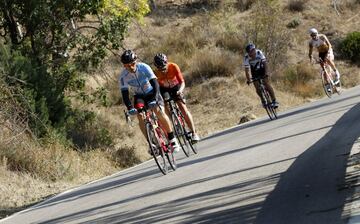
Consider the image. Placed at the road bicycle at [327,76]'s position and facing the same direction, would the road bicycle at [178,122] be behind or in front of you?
in front

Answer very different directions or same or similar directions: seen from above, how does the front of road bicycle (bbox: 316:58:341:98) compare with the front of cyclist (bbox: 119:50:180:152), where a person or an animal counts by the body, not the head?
same or similar directions

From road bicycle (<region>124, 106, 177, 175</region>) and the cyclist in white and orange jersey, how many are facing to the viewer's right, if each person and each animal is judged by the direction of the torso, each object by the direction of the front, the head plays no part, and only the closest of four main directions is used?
0

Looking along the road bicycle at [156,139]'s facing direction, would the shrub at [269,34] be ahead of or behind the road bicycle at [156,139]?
behind

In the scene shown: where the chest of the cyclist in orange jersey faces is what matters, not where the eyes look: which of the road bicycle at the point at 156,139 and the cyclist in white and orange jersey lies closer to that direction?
the road bicycle

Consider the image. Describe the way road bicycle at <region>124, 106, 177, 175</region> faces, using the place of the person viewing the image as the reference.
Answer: facing the viewer and to the left of the viewer

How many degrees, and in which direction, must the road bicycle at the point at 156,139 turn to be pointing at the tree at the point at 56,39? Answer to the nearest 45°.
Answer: approximately 135° to its right

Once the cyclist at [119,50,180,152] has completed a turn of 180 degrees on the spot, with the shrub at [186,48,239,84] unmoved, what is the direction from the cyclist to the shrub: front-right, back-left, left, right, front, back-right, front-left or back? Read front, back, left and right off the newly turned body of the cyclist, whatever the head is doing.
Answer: front-left

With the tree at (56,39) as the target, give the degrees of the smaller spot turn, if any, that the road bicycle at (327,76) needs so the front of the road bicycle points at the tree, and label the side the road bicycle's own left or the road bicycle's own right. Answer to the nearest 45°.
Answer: approximately 45° to the road bicycle's own right

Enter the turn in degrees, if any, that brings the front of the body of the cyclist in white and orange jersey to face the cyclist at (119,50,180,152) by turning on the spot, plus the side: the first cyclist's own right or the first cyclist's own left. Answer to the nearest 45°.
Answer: approximately 45° to the first cyclist's own left

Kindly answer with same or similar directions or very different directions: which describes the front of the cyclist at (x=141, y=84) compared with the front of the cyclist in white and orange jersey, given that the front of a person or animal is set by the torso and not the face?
same or similar directions

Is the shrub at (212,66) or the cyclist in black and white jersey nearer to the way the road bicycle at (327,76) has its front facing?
the cyclist in black and white jersey

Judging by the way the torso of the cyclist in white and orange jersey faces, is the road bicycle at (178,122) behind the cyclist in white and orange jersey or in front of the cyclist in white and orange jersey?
in front

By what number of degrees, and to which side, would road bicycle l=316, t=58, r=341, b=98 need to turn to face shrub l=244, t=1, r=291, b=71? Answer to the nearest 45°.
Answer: approximately 135° to its right

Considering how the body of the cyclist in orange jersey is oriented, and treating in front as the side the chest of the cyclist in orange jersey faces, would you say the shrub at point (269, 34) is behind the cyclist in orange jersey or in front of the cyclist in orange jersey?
behind

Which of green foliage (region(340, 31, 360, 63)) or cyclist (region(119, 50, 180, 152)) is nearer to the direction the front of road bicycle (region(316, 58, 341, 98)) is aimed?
the cyclist
